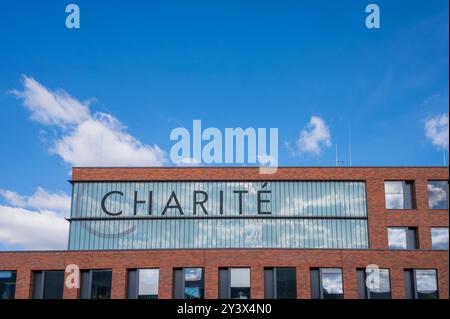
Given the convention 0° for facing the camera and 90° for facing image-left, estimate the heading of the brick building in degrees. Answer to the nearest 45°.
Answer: approximately 0°
